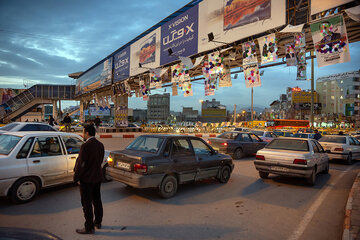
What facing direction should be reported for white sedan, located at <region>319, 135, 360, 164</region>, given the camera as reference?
facing away from the viewer and to the right of the viewer

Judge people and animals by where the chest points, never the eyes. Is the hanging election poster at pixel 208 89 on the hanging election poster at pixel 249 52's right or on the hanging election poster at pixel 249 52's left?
on its right

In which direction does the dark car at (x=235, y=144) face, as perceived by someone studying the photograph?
facing away from the viewer and to the right of the viewer

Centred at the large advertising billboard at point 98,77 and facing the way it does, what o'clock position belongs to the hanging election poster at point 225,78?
The hanging election poster is roughly at 10 o'clock from the large advertising billboard.

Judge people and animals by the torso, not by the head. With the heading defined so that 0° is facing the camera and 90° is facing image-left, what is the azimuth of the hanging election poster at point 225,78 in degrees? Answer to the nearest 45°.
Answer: approximately 0°

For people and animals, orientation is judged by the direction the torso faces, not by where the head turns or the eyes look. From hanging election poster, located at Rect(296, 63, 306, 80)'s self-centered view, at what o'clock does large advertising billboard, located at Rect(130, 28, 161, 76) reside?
The large advertising billboard is roughly at 4 o'clock from the hanging election poster.

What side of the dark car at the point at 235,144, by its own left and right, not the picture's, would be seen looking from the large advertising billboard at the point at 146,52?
left

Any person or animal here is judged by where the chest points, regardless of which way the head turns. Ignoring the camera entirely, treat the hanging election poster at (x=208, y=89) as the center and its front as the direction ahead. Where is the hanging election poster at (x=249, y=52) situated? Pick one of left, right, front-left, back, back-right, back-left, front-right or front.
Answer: front-left

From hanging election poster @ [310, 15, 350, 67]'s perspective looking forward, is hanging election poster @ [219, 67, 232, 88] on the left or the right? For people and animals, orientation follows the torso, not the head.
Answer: on its right

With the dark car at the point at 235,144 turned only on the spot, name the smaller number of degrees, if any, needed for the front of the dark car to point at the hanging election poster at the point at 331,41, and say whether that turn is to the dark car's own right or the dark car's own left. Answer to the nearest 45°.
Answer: approximately 90° to the dark car's own right

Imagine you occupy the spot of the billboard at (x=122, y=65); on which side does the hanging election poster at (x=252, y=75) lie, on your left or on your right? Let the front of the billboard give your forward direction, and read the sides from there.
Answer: on your left
